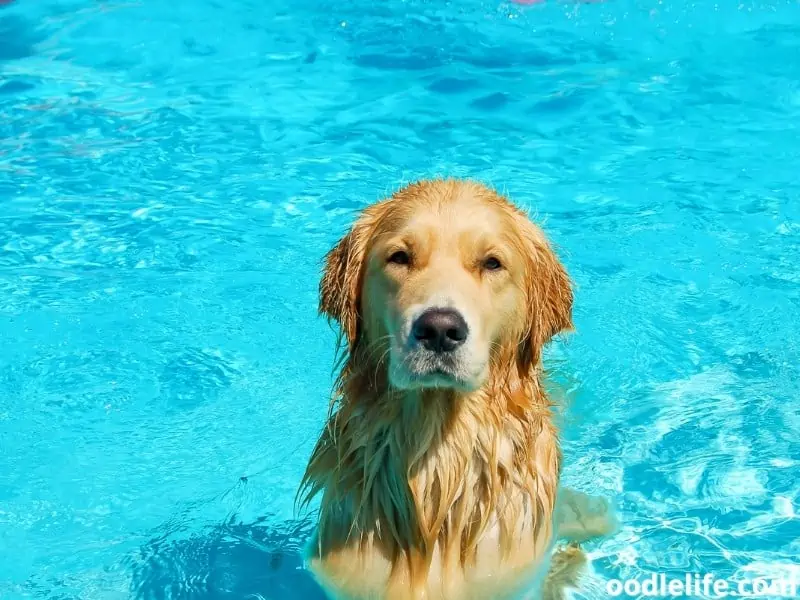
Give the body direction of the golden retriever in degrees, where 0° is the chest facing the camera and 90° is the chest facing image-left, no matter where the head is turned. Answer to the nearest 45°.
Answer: approximately 0°
